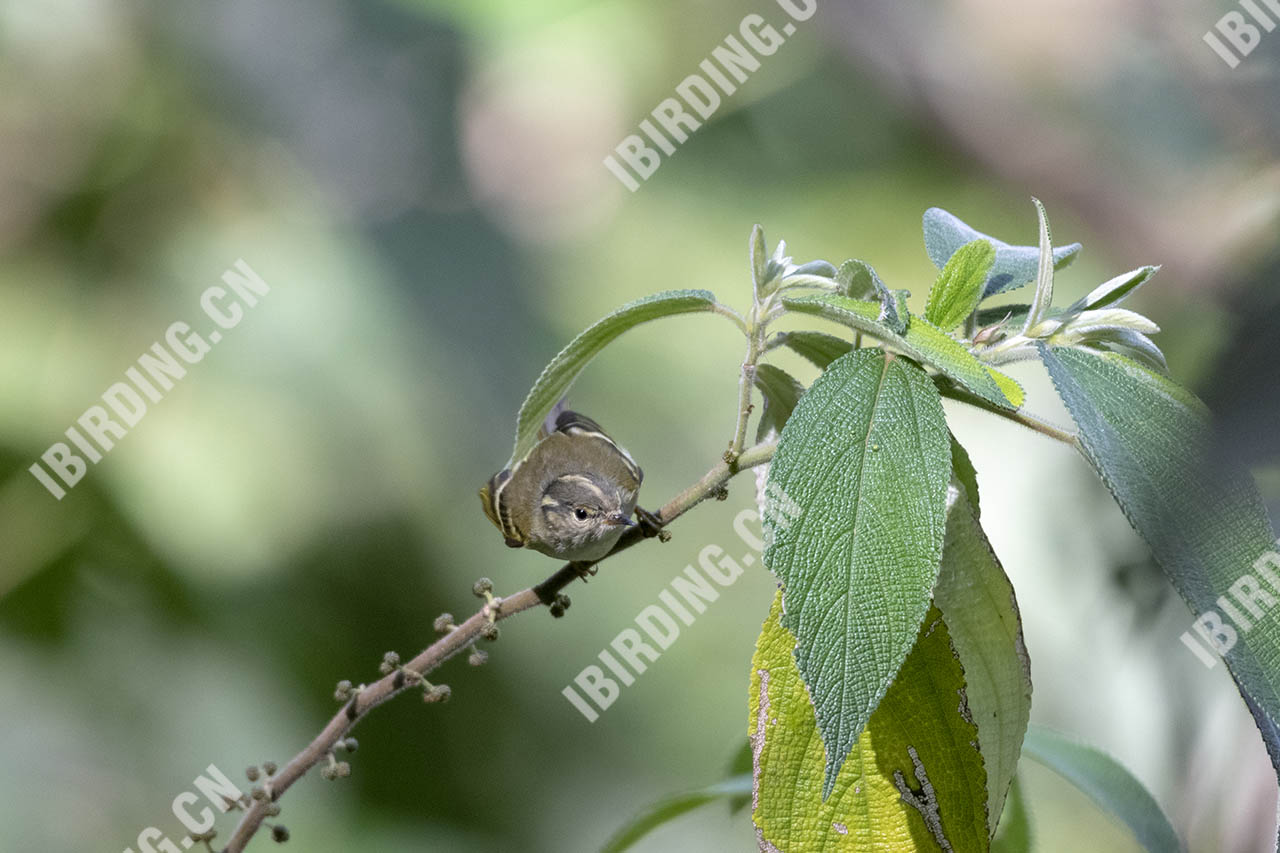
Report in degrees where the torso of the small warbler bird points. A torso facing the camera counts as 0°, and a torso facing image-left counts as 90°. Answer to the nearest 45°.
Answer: approximately 315°
